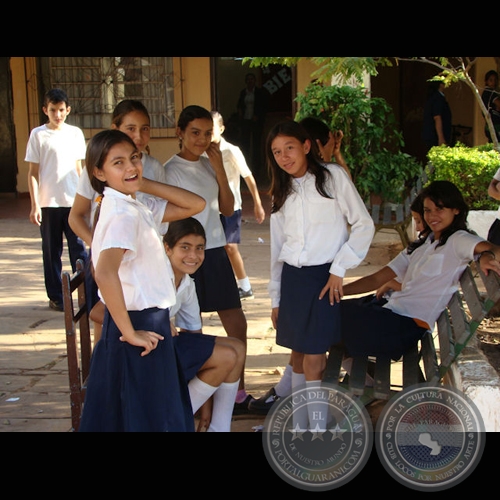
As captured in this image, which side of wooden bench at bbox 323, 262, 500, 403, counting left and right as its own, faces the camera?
left

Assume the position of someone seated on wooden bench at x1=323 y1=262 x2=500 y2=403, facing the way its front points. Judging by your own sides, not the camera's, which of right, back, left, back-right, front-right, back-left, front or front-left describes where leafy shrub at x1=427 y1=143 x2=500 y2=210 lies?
right

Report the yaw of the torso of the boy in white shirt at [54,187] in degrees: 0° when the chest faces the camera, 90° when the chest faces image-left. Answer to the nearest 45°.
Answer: approximately 0°

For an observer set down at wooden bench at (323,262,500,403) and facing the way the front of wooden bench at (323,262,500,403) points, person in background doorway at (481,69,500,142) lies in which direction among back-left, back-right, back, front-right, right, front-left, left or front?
right

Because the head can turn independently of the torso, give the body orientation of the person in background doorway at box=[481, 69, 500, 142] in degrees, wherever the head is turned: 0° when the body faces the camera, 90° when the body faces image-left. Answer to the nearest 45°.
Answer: approximately 45°

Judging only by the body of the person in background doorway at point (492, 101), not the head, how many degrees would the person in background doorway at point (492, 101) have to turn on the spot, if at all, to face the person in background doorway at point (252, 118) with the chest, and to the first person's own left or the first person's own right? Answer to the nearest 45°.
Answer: approximately 90° to the first person's own right

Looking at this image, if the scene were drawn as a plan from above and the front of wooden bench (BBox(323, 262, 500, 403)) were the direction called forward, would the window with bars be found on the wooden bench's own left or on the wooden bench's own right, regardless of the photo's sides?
on the wooden bench's own right

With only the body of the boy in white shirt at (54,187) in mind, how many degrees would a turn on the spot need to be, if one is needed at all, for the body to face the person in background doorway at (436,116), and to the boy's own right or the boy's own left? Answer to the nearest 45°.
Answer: approximately 135° to the boy's own left

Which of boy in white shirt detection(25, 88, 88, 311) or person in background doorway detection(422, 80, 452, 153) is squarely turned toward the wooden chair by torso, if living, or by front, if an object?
the boy in white shirt

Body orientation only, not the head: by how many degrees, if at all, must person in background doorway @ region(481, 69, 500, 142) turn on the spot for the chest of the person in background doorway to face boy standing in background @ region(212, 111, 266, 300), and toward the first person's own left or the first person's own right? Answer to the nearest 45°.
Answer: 0° — they already face them

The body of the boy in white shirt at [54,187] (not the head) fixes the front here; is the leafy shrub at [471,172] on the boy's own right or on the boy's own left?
on the boy's own left
